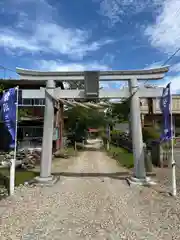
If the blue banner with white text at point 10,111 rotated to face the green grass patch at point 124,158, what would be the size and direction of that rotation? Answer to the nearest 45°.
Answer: approximately 135° to its left

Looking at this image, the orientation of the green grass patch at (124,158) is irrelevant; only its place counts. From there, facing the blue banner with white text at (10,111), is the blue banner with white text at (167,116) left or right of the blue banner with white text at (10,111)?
left

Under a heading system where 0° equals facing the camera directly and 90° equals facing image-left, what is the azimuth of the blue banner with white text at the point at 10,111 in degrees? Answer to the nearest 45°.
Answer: approximately 0°

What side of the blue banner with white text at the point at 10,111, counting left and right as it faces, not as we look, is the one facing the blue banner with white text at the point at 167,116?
left

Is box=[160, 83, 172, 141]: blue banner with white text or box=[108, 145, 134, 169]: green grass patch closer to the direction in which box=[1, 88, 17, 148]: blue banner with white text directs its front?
the blue banner with white text

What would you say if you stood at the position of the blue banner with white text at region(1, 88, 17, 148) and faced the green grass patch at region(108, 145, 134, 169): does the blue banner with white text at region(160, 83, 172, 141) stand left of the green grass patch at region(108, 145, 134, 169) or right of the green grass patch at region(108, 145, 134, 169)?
right
